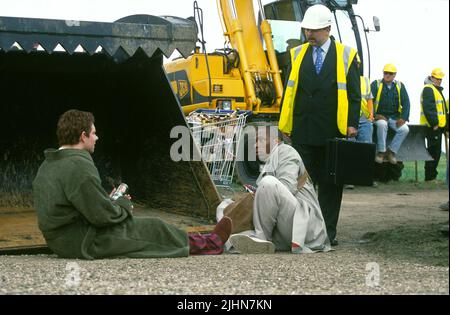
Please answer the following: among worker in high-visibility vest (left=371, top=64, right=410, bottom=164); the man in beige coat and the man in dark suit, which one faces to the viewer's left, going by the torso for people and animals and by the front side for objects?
the man in beige coat

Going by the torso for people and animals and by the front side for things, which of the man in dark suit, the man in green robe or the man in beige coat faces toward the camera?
the man in dark suit

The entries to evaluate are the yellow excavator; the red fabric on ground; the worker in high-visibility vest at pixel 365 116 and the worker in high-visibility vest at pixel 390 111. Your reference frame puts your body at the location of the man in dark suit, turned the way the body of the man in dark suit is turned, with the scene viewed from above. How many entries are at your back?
3

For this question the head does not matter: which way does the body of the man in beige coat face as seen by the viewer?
to the viewer's left

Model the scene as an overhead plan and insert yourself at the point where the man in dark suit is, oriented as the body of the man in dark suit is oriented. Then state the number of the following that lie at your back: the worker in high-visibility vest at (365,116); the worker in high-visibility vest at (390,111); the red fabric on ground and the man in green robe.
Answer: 2

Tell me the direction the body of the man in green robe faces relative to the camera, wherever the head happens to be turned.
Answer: to the viewer's right

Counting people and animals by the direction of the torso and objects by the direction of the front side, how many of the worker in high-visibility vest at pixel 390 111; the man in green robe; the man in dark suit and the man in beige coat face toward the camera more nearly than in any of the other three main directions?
2

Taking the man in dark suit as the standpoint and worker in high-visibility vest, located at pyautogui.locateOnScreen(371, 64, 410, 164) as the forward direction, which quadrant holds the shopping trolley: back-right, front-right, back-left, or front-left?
front-left

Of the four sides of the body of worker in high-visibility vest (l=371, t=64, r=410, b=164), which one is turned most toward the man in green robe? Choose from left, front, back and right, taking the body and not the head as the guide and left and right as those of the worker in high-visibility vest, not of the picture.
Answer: front

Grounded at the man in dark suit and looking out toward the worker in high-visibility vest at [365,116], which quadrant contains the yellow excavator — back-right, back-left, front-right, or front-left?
front-left

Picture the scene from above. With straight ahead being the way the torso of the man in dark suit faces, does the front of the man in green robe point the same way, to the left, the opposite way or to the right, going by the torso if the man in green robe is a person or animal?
to the left

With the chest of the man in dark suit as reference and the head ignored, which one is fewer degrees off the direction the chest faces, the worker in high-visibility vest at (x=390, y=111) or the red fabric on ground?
the red fabric on ground

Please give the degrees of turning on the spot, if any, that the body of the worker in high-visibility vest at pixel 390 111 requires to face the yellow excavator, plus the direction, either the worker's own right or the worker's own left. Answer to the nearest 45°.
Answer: approximately 45° to the worker's own right

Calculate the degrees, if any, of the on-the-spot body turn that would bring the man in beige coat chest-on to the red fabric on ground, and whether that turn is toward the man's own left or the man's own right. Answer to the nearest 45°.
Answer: approximately 45° to the man's own left

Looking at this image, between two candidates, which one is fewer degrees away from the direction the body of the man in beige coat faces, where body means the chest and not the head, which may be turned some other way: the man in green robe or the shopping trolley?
the man in green robe

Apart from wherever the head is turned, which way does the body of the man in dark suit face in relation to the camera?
toward the camera

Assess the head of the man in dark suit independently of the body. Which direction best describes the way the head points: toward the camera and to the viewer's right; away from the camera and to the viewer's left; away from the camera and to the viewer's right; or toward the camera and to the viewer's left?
toward the camera and to the viewer's left
